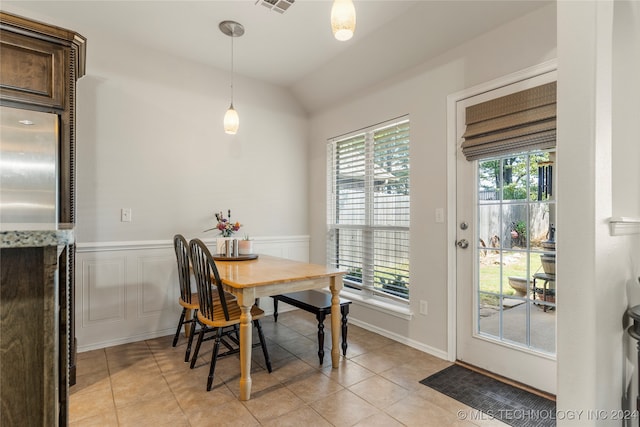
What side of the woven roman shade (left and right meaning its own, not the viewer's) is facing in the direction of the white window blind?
right

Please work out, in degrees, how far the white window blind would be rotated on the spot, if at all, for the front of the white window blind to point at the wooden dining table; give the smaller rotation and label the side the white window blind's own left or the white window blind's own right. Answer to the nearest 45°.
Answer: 0° — it already faces it

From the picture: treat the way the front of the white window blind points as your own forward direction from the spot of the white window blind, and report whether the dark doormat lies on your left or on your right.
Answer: on your left

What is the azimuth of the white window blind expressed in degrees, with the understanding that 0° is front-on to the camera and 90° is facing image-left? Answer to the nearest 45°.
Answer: approximately 45°

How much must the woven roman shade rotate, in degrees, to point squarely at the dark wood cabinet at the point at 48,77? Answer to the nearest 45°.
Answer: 0° — it already faces it

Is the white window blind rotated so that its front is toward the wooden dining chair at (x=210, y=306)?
yes

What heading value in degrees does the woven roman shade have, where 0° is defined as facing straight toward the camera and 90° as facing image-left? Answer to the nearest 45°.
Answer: approximately 45°

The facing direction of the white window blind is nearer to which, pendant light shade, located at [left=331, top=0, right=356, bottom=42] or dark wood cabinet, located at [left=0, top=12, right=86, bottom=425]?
the dark wood cabinet

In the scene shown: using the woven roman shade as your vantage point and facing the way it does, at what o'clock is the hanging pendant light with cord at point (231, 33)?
The hanging pendant light with cord is roughly at 1 o'clock from the woven roman shade.
